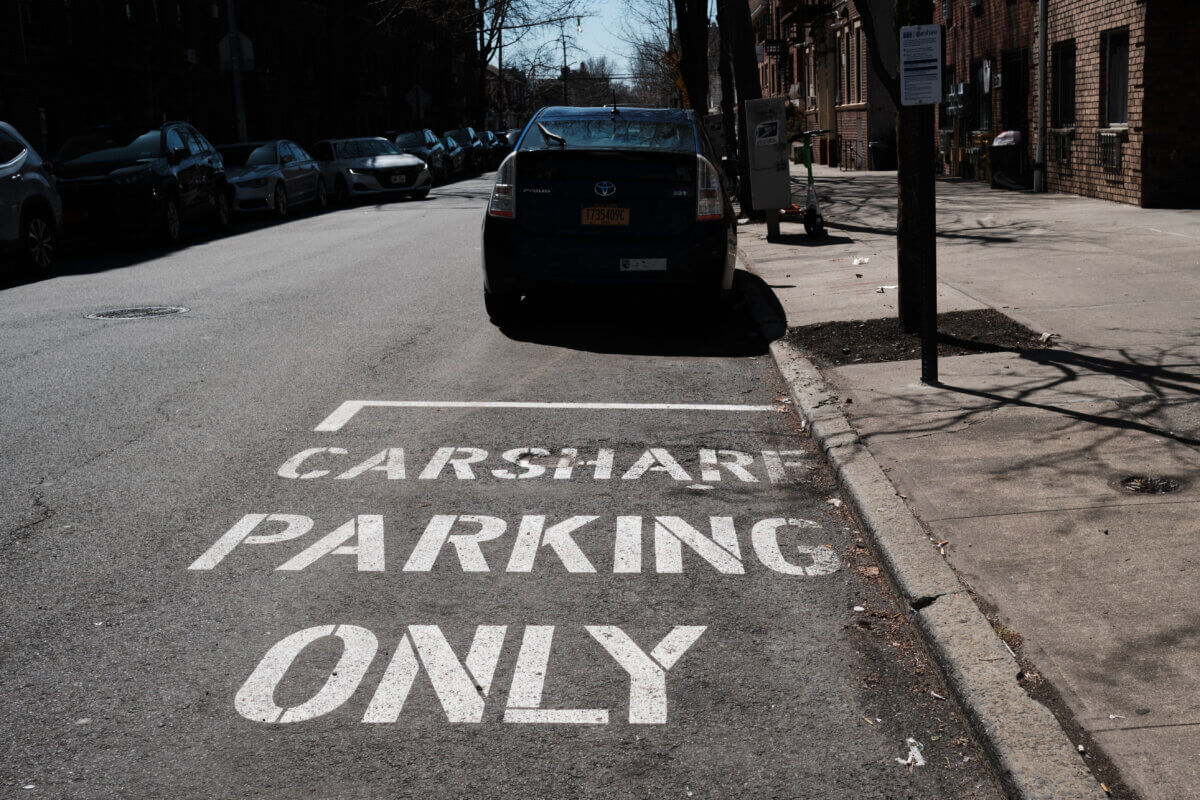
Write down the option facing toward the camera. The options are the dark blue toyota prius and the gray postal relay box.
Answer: the gray postal relay box

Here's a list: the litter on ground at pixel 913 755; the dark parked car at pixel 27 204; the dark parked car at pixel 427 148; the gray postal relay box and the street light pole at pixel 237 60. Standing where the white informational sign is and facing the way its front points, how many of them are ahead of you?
1

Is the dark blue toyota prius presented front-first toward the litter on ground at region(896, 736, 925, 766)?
no

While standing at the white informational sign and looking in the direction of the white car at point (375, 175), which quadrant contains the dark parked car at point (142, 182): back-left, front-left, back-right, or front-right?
front-left

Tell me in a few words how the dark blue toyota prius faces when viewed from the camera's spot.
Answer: facing away from the viewer

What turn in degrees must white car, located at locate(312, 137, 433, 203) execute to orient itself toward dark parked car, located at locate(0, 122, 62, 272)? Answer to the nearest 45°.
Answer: approximately 45° to its right

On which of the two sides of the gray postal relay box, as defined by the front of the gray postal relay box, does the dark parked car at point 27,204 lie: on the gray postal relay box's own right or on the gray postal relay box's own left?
on the gray postal relay box's own right

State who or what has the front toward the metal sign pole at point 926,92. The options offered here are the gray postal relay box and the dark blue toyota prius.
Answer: the gray postal relay box

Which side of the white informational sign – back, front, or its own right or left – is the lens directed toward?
front

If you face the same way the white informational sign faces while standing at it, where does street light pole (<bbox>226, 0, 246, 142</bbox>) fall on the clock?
The street light pole is roughly at 5 o'clock from the white informational sign.

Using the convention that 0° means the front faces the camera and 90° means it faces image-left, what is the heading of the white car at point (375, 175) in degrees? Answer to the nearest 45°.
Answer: approximately 315°

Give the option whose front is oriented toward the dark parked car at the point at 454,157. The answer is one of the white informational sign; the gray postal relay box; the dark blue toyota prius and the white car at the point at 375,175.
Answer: the dark blue toyota prius

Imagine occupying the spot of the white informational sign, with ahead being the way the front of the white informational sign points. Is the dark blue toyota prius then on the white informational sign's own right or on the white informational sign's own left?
on the white informational sign's own right

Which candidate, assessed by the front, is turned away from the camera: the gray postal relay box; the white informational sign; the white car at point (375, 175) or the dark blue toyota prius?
the dark blue toyota prius

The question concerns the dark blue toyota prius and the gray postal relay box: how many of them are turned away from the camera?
1

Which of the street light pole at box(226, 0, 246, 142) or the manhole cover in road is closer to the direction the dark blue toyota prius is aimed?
the street light pole

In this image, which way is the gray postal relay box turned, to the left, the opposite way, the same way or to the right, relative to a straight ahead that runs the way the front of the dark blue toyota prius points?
the opposite way

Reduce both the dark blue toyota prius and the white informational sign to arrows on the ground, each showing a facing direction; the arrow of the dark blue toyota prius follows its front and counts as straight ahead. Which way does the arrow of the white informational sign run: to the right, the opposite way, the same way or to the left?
the opposite way

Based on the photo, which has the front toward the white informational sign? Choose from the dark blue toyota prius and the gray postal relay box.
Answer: the gray postal relay box
